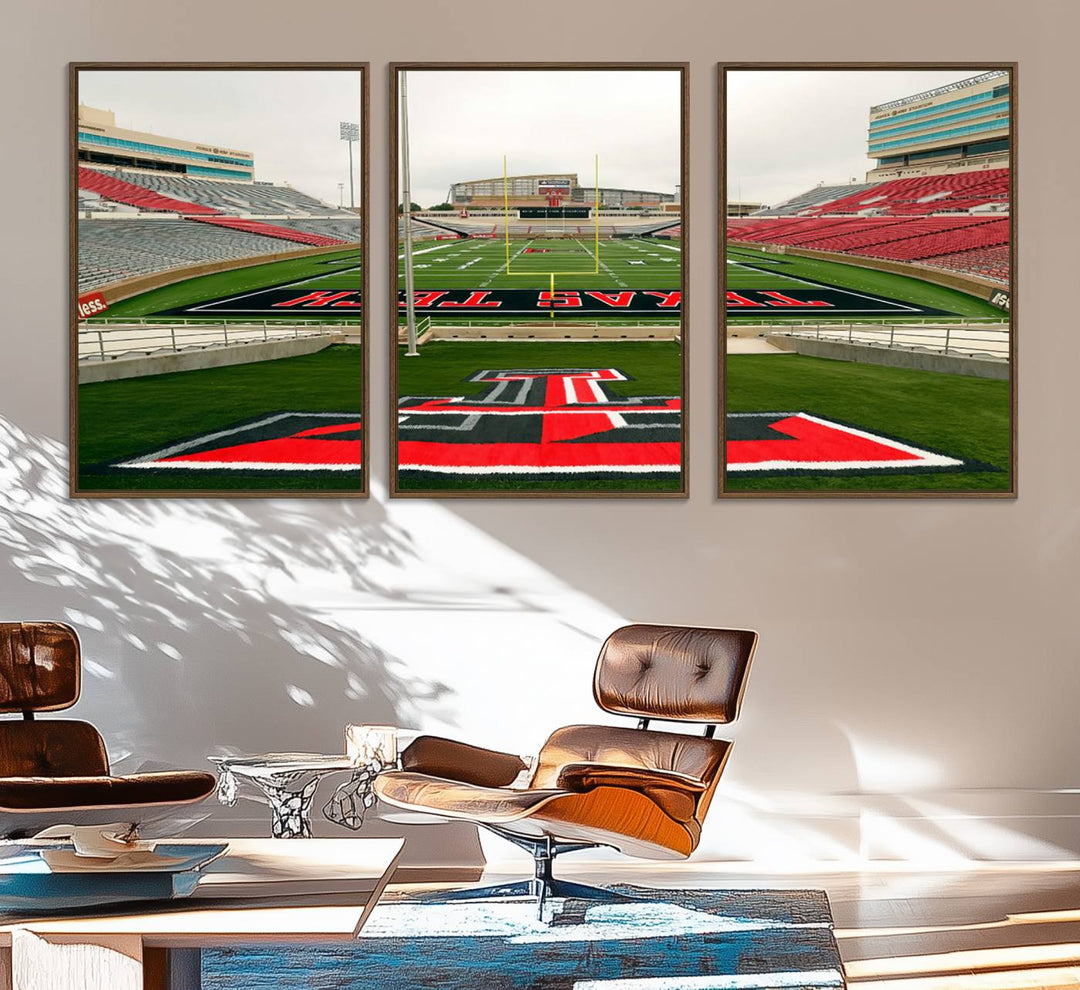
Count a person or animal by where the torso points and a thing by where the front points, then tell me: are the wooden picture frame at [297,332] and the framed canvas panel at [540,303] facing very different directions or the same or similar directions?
same or similar directions

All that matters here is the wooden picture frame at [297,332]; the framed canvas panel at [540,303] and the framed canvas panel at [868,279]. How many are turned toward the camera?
3

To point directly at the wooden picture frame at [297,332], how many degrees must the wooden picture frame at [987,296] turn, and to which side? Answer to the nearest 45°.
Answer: approximately 90° to its right

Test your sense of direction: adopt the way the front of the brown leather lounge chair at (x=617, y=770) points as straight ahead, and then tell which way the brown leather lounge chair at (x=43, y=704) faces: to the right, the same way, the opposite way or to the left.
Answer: to the left

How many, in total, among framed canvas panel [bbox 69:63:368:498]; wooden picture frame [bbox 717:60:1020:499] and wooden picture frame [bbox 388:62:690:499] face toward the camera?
3

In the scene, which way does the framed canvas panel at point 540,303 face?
toward the camera

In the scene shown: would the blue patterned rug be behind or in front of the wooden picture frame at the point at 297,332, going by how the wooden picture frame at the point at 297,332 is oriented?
in front

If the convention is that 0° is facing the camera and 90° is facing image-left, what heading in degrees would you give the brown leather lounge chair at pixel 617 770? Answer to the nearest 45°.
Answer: approximately 45°

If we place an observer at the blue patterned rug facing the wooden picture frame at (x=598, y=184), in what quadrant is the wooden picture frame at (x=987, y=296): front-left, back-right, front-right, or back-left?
front-right

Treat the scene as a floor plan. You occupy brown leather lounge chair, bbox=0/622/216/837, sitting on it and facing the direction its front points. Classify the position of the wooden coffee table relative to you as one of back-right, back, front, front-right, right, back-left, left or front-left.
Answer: front-right

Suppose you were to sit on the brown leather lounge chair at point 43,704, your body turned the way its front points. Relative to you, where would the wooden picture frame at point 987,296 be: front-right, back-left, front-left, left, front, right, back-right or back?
front-left

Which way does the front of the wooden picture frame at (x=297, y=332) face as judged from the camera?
facing the viewer

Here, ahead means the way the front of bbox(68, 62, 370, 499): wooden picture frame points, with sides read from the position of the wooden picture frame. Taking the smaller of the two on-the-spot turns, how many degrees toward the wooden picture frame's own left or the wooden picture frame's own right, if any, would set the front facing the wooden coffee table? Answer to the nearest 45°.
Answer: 0° — it already faces it

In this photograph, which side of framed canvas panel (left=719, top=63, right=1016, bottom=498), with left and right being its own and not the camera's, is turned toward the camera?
front

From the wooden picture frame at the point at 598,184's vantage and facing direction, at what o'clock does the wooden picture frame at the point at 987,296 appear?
the wooden picture frame at the point at 987,296 is roughly at 9 o'clock from the wooden picture frame at the point at 598,184.
